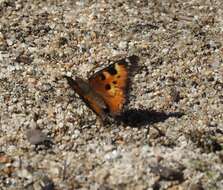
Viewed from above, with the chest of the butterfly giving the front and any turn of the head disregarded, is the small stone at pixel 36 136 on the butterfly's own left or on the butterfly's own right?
on the butterfly's own left
